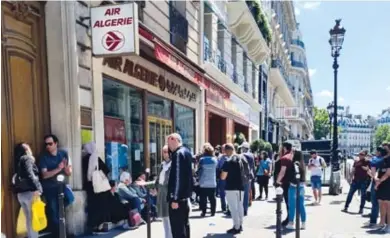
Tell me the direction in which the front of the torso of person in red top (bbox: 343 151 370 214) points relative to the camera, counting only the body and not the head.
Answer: toward the camera

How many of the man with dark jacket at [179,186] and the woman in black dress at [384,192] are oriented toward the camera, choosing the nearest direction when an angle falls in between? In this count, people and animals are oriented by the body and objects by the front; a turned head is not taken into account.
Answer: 0

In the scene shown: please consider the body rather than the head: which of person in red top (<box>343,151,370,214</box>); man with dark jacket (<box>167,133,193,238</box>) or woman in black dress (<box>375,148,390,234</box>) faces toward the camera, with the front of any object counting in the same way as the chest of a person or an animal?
the person in red top

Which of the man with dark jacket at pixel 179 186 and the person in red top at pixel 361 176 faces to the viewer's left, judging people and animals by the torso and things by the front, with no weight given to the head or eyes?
the man with dark jacket

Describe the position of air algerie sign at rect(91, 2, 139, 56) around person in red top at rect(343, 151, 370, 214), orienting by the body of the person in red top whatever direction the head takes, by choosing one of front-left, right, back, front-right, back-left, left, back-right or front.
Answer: front-right

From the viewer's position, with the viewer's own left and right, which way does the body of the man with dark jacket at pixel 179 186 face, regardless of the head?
facing to the left of the viewer

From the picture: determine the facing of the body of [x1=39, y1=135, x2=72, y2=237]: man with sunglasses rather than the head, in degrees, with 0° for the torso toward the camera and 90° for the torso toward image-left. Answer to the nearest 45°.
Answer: approximately 315°

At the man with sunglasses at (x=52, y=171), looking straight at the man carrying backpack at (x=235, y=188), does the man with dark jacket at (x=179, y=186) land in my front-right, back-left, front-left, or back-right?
front-right

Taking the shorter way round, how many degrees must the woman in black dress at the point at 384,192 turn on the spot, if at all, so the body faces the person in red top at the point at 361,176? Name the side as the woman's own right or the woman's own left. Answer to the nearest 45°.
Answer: approximately 90° to the woman's own right

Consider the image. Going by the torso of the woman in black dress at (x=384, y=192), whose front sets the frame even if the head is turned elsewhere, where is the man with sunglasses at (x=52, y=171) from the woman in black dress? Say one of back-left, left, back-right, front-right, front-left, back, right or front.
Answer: front-left

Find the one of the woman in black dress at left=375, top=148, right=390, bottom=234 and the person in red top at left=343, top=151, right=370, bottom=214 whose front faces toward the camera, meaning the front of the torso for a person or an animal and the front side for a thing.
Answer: the person in red top
